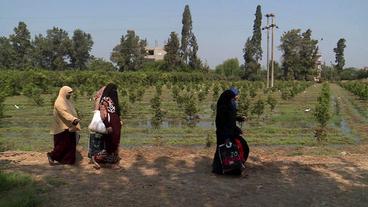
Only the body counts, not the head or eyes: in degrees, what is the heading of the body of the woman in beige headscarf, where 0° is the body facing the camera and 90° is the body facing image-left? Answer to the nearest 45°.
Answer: approximately 270°
